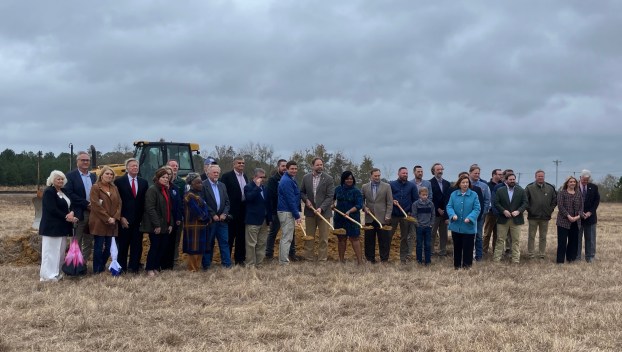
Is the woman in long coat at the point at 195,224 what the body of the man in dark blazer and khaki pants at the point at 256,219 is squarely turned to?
no

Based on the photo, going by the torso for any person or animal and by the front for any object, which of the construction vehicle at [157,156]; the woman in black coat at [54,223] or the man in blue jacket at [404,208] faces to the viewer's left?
the construction vehicle

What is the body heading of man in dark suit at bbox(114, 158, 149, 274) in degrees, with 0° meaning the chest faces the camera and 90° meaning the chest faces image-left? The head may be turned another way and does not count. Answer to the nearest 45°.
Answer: approximately 315°

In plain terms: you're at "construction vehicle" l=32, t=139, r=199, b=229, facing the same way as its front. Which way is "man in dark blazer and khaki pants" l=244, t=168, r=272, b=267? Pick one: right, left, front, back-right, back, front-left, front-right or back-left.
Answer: left

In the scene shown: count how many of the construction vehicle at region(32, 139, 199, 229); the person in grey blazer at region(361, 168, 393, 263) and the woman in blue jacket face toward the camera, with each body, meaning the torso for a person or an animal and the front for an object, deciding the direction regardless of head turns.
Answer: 2

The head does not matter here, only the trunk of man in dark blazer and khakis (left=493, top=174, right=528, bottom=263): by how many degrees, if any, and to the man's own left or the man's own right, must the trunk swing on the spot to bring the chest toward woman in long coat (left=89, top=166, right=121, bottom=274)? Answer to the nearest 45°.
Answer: approximately 45° to the man's own right

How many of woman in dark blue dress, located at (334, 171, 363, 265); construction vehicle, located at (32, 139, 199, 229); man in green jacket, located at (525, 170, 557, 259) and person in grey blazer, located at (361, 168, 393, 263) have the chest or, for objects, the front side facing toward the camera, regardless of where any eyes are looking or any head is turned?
3

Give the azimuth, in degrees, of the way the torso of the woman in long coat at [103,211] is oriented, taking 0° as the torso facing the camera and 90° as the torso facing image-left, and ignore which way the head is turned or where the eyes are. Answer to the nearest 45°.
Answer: approximately 315°

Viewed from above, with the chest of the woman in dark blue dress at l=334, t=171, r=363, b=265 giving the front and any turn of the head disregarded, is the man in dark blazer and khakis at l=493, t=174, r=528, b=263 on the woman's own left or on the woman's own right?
on the woman's own left

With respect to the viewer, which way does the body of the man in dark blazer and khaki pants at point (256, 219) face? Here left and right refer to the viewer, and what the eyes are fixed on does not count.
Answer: facing the viewer and to the right of the viewer

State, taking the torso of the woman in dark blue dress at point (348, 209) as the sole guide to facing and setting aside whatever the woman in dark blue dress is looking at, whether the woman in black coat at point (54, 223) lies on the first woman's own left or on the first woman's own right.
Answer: on the first woman's own right

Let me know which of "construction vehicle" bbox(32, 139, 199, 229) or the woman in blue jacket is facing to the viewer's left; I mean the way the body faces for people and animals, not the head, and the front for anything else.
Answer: the construction vehicle

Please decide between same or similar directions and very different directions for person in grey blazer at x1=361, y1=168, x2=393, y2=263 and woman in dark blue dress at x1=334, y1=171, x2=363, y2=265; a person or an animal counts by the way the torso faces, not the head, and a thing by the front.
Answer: same or similar directions

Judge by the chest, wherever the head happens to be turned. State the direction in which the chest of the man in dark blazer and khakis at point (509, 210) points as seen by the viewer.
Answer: toward the camera
